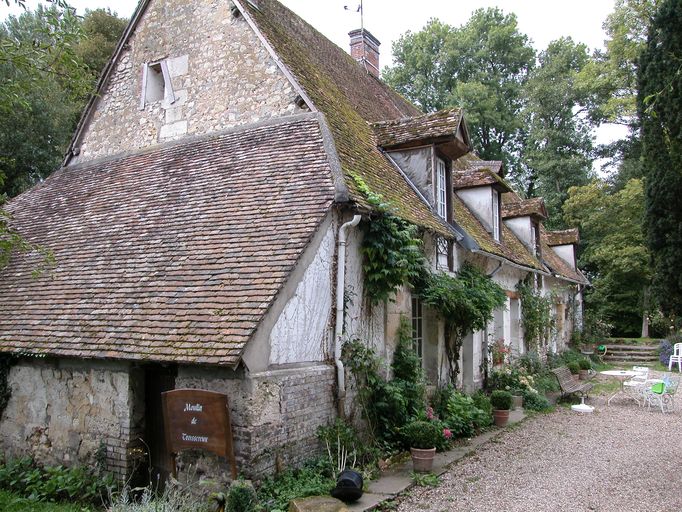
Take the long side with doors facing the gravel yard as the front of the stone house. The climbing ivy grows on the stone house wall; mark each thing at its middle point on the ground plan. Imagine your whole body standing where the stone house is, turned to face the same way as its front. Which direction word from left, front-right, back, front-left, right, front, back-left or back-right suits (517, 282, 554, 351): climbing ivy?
left

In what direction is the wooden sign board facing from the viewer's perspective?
toward the camera

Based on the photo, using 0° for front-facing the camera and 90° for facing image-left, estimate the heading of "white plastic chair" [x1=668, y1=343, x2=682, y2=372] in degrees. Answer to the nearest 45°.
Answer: approximately 45°

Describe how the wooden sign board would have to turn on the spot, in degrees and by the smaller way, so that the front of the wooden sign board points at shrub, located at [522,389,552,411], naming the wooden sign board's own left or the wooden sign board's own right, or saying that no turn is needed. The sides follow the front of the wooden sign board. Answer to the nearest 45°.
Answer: approximately 135° to the wooden sign board's own left

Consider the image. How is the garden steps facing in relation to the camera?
toward the camera

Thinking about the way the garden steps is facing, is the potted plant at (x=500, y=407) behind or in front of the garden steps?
in front

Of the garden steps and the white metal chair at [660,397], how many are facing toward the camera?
1

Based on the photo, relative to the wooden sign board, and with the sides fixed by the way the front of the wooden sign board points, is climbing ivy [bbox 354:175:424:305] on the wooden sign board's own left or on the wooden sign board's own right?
on the wooden sign board's own left

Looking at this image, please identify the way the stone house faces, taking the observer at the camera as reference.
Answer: facing the viewer and to the right of the viewer

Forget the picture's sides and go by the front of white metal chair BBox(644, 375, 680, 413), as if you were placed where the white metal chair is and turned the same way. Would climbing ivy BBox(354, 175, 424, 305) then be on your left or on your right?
on your left

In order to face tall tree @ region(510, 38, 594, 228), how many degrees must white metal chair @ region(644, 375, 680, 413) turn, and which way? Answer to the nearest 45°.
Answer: approximately 45° to its right

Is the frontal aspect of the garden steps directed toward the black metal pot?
yes
